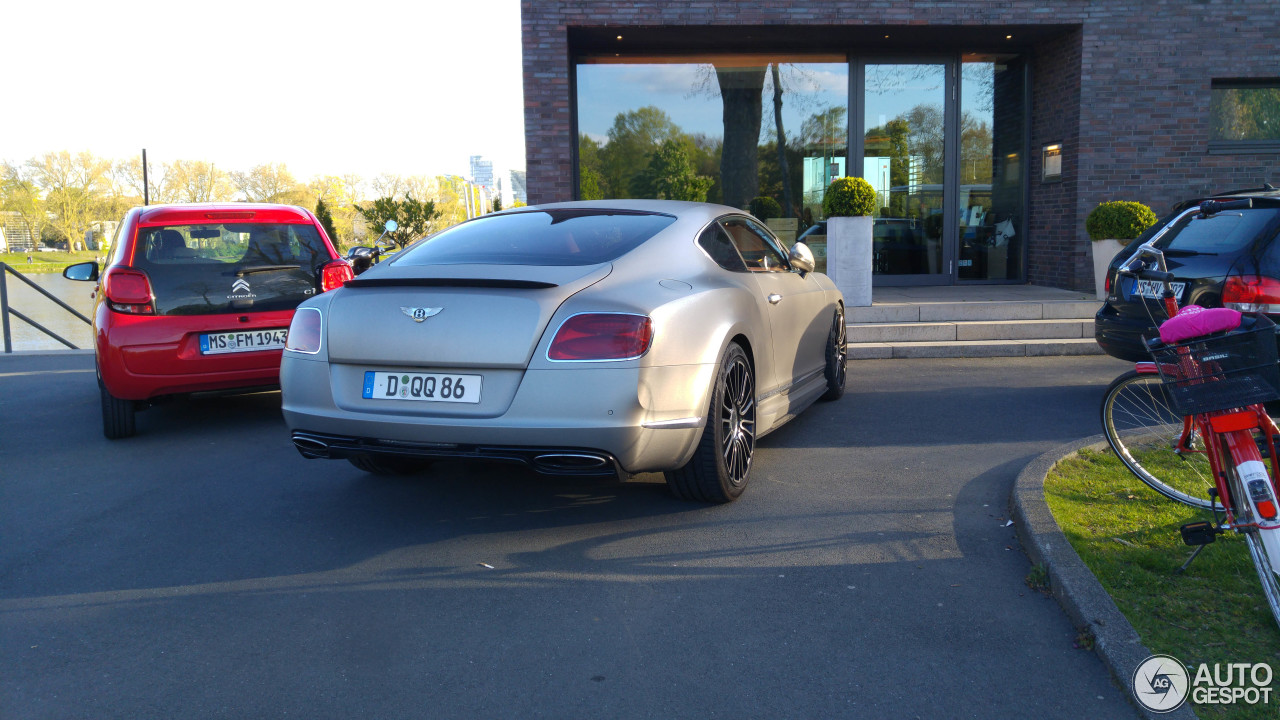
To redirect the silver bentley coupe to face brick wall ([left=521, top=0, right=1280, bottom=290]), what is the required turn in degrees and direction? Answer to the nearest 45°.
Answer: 0° — it already faces it

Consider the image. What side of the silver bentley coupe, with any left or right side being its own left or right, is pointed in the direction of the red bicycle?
right

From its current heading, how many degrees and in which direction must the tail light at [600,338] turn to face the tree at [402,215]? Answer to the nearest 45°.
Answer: approximately 180°

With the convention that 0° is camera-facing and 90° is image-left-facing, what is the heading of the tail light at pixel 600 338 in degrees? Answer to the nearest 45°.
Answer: approximately 0°

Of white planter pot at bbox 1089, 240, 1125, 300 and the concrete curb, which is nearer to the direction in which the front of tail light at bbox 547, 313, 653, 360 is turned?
the concrete curb

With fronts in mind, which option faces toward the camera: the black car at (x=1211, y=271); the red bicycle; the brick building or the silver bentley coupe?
the brick building

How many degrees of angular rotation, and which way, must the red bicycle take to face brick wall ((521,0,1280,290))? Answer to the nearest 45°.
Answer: approximately 45° to its right

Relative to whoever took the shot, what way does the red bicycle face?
facing away from the viewer and to the left of the viewer

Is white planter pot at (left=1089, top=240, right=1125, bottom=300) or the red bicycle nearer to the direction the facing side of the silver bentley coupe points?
the white planter pot

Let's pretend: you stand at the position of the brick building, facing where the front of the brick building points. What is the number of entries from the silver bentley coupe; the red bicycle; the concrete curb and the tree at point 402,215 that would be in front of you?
3

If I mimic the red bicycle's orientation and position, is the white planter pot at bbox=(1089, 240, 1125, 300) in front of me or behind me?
in front
